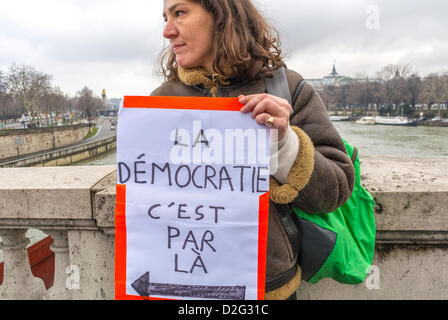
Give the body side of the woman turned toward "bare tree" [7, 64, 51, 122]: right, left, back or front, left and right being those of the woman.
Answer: right

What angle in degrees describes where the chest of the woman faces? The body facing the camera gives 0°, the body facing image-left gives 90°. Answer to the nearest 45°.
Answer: approximately 45°
